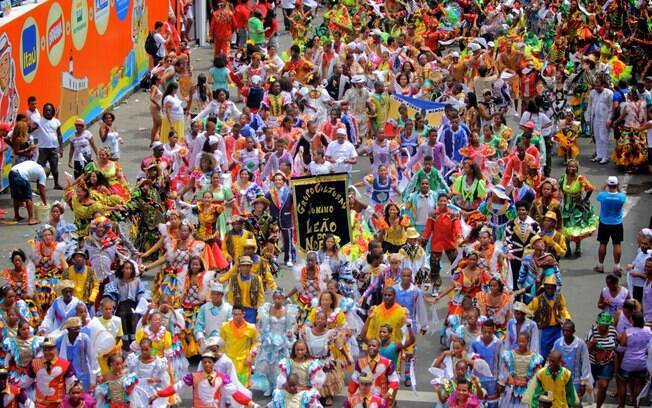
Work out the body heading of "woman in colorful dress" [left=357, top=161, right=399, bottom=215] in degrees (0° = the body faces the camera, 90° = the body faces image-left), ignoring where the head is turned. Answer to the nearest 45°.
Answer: approximately 0°

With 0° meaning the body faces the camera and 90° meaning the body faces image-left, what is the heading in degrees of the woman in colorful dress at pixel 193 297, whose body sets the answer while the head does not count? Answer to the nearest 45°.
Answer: approximately 0°

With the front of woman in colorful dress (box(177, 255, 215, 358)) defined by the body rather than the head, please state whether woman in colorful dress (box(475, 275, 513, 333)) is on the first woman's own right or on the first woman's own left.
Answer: on the first woman's own left

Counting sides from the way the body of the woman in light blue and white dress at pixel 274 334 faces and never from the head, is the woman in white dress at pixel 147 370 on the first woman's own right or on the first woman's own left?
on the first woman's own right
